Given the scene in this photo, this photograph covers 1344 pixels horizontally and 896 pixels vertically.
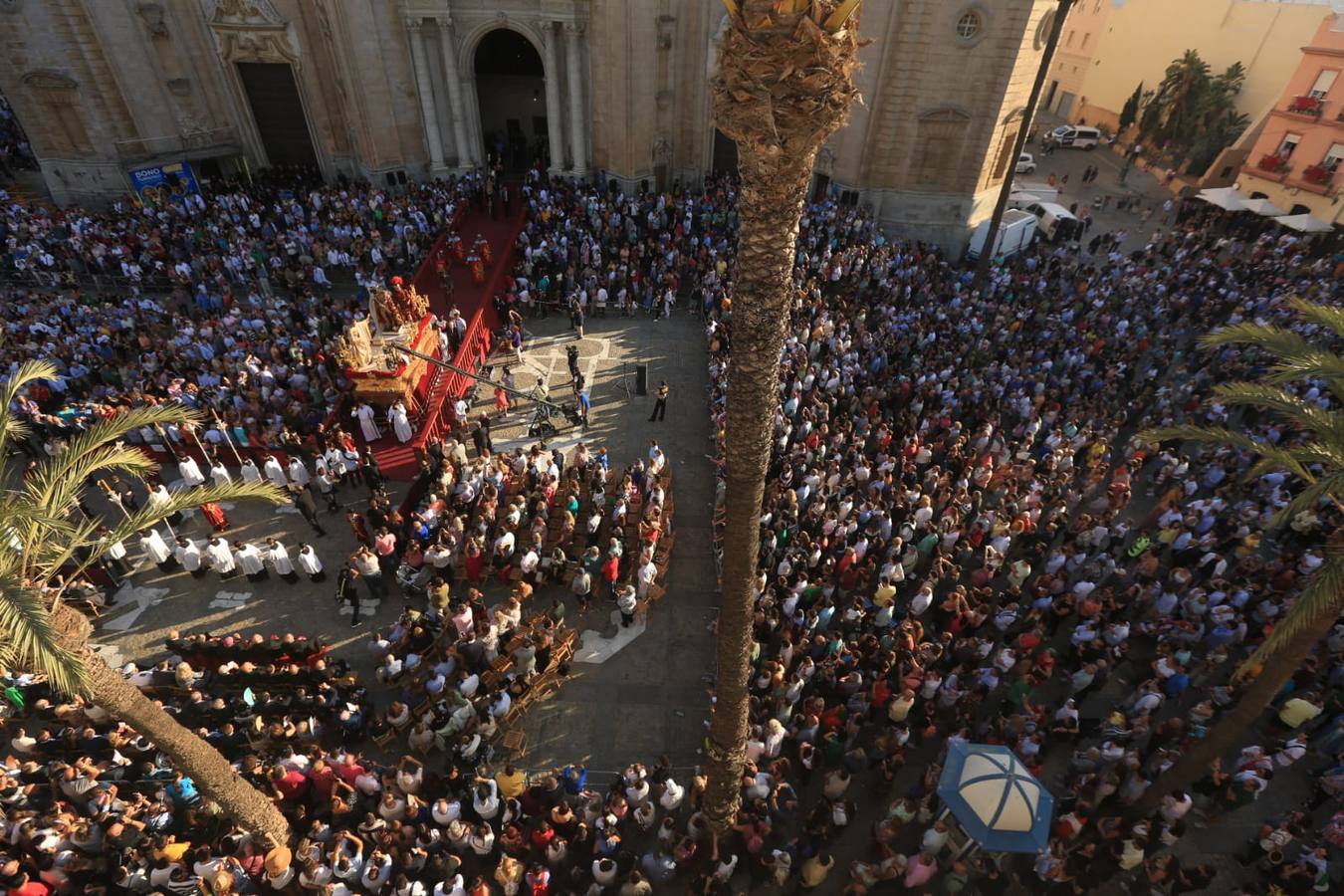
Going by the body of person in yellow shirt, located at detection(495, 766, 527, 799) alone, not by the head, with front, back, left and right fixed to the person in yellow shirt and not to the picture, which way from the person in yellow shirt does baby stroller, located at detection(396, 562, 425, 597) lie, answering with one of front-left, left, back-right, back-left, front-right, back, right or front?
front

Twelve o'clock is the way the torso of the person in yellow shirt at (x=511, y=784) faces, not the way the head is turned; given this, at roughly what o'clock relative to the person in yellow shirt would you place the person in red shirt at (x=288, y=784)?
The person in red shirt is roughly at 10 o'clock from the person in yellow shirt.

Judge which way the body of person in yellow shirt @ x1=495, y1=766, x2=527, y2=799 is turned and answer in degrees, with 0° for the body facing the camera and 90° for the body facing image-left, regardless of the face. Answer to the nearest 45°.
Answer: approximately 180°

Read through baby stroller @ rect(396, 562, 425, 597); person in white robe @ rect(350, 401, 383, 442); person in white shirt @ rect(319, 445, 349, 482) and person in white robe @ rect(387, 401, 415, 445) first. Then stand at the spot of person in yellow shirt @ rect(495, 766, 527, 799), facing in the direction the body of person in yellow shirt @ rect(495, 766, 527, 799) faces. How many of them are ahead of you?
4

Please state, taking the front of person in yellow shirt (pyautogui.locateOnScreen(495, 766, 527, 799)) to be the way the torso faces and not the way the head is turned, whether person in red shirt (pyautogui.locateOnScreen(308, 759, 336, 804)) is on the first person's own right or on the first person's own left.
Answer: on the first person's own left

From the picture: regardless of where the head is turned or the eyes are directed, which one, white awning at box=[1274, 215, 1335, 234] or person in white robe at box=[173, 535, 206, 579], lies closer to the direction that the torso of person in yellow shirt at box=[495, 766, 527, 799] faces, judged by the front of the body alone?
the person in white robe

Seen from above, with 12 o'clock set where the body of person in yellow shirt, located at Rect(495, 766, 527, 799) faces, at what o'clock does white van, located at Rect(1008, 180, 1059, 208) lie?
The white van is roughly at 2 o'clock from the person in yellow shirt.

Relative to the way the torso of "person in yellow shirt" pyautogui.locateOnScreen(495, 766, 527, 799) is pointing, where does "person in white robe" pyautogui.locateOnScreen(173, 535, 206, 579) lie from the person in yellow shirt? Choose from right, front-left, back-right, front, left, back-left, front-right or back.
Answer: front-left

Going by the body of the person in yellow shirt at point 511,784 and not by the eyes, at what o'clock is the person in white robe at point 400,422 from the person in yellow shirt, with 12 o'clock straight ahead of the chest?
The person in white robe is roughly at 12 o'clock from the person in yellow shirt.

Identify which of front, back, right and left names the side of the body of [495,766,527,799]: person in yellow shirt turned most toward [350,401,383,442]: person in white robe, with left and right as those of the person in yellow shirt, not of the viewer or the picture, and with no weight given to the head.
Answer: front

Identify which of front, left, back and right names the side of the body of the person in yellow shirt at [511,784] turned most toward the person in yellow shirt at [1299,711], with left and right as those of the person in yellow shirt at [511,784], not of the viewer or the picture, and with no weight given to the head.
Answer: right

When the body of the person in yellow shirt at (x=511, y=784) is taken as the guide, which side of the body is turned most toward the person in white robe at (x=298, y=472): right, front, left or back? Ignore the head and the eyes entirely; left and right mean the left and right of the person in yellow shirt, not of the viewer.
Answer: front

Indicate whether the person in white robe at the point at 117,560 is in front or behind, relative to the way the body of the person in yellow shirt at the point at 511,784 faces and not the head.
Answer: in front

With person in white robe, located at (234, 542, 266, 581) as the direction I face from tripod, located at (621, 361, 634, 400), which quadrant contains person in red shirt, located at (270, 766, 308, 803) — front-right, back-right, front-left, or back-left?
front-left

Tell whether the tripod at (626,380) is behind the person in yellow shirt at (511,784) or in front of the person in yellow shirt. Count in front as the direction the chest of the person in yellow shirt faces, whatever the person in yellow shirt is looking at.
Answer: in front

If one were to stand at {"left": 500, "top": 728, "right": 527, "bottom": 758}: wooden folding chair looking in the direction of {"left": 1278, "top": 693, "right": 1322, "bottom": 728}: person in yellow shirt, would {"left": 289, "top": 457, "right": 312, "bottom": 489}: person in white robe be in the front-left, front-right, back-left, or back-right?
back-left

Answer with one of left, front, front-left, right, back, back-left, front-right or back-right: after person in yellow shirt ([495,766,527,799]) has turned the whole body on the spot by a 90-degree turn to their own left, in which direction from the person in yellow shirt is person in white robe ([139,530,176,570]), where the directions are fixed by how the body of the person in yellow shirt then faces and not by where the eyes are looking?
front-right

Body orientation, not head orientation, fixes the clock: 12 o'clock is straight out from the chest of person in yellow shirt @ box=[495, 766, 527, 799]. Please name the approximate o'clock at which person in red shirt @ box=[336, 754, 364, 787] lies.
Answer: The person in red shirt is roughly at 10 o'clock from the person in yellow shirt.
